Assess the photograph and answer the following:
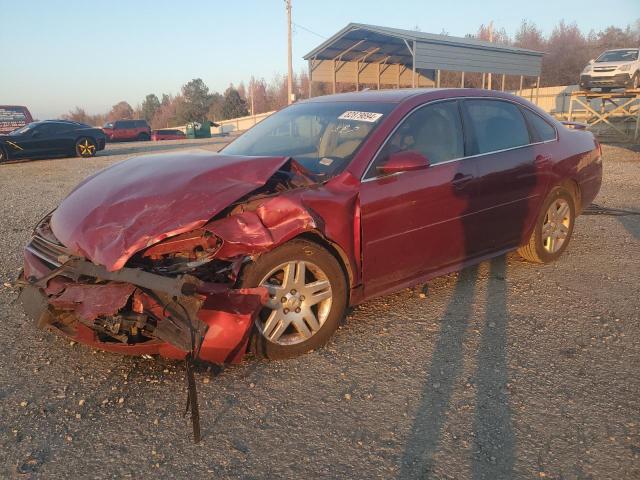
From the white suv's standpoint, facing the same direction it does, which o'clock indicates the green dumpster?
The green dumpster is roughly at 2 o'clock from the white suv.

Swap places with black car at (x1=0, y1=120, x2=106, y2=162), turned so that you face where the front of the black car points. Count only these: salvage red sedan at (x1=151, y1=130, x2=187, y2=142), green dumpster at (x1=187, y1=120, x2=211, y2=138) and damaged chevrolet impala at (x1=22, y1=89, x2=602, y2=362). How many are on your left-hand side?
1

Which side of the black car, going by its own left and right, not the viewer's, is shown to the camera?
left

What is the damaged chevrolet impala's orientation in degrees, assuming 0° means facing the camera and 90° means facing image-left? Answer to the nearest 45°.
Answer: approximately 45°

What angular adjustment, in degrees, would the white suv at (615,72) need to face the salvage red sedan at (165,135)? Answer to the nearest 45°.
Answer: approximately 45° to its right

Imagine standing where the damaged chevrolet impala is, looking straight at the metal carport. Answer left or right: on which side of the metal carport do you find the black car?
left

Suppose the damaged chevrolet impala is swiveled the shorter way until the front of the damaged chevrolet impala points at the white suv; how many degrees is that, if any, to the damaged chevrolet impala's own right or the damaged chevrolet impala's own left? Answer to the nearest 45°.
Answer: approximately 180°
